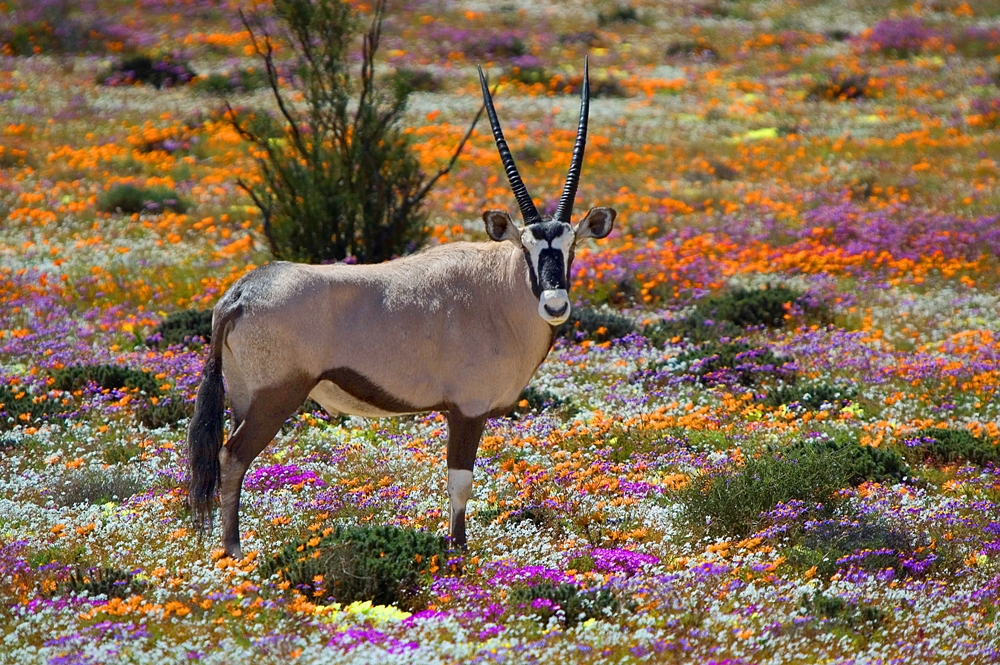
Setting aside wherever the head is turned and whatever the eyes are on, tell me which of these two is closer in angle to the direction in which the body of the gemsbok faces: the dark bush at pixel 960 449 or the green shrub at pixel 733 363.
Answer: the dark bush

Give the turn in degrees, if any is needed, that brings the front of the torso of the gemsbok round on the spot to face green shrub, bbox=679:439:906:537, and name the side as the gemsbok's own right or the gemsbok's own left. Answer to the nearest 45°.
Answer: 0° — it already faces it

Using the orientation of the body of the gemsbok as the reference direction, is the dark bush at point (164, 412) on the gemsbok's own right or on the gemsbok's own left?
on the gemsbok's own left

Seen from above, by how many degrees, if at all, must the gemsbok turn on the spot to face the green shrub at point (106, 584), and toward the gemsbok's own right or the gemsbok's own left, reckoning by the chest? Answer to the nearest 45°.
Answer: approximately 135° to the gemsbok's own right

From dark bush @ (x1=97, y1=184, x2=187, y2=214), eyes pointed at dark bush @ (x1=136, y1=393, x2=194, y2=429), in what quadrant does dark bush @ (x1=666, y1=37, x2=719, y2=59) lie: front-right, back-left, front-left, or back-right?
back-left

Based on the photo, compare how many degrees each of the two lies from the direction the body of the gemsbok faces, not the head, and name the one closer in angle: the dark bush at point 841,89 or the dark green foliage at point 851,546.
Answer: the dark green foliage

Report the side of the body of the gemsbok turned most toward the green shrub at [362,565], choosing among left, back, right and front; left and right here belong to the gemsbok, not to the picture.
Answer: right

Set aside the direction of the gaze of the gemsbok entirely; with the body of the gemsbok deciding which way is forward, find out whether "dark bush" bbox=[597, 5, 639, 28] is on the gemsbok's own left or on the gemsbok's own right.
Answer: on the gemsbok's own left

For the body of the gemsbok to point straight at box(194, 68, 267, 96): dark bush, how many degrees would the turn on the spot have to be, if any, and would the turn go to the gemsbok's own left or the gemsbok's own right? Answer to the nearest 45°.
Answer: approximately 90° to the gemsbok's own left

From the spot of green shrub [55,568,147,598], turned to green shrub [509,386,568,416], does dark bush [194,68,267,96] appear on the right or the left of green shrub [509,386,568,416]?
left

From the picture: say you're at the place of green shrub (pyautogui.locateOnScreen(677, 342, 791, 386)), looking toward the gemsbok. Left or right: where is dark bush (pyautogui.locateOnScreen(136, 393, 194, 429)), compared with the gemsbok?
right

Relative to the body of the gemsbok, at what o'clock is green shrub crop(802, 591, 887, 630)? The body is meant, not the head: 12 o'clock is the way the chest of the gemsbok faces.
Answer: The green shrub is roughly at 1 o'clock from the gemsbok.

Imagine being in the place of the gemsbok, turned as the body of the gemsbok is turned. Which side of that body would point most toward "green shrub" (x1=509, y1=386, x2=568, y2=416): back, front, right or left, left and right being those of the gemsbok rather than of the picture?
left

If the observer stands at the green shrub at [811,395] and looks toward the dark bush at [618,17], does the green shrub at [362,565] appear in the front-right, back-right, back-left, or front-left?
back-left

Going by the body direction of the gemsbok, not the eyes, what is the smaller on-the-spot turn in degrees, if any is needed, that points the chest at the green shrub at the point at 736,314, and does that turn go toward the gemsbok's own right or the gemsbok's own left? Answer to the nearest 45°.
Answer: approximately 45° to the gemsbok's own left

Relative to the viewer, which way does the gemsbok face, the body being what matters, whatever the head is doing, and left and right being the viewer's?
facing to the right of the viewer

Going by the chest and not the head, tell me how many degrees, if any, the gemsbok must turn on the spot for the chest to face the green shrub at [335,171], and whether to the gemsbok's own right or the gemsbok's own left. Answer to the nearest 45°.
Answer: approximately 90° to the gemsbok's own left
